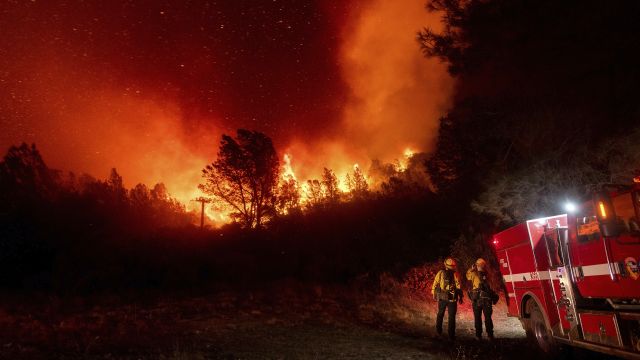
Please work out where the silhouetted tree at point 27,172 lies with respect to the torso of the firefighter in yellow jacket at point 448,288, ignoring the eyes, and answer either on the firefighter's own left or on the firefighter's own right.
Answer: on the firefighter's own left

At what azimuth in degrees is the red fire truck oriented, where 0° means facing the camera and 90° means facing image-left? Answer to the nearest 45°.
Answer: approximately 315°

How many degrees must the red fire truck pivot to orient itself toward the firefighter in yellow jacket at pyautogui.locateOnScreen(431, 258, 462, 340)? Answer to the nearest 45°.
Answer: approximately 180°

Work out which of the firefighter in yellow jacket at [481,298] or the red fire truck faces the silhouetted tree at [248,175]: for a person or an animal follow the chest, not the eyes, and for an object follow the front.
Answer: the firefighter in yellow jacket
